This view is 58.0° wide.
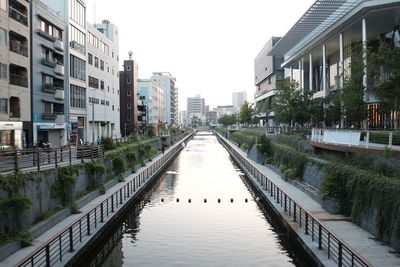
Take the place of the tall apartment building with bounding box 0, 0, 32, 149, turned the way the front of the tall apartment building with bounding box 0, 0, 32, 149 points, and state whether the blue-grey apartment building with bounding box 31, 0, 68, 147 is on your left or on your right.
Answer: on your left

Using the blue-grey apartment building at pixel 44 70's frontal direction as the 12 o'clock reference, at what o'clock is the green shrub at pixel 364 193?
The green shrub is roughly at 1 o'clock from the blue-grey apartment building.

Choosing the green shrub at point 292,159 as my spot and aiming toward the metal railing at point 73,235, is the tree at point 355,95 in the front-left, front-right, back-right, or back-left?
back-left

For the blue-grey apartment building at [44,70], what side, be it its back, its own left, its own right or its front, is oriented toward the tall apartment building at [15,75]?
right

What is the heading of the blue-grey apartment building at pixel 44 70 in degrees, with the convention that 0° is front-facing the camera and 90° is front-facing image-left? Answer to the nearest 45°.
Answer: approximately 315°

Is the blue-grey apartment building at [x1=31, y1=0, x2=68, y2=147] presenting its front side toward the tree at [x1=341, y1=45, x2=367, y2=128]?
yes
